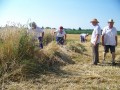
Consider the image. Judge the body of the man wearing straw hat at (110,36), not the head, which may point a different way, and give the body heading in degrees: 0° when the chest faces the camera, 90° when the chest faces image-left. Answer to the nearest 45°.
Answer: approximately 0°
